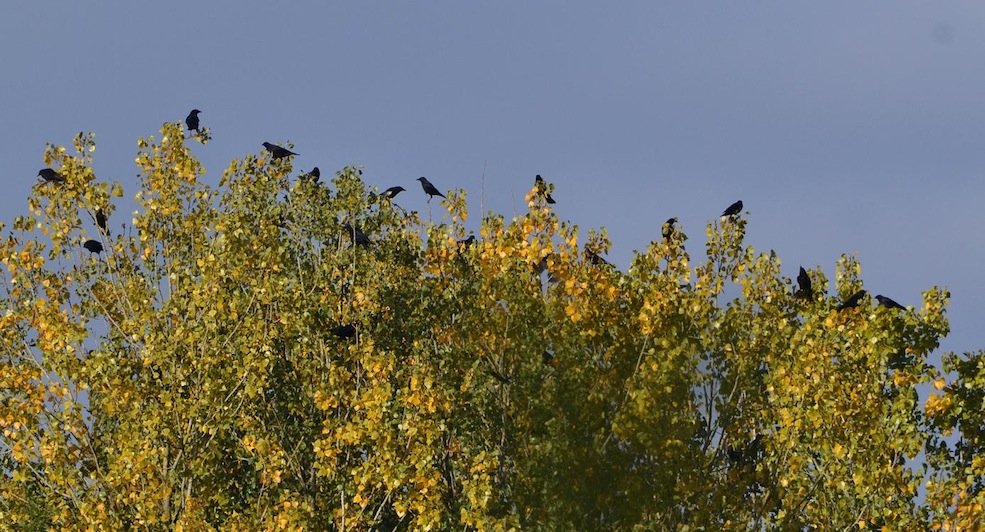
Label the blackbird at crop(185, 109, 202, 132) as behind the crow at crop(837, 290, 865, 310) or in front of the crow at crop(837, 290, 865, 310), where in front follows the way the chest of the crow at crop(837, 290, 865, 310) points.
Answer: behind

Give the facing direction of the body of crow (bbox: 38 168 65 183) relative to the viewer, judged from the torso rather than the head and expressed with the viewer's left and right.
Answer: facing to the left of the viewer

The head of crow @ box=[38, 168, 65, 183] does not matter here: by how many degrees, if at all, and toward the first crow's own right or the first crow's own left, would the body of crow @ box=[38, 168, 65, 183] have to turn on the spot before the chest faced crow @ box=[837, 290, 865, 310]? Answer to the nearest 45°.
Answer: approximately 135° to the first crow's own left

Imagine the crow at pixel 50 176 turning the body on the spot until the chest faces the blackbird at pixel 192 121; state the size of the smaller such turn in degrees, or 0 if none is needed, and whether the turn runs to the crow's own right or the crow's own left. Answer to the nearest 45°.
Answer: approximately 180°

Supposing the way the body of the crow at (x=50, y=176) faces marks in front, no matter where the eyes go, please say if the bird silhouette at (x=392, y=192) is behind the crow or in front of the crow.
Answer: behind

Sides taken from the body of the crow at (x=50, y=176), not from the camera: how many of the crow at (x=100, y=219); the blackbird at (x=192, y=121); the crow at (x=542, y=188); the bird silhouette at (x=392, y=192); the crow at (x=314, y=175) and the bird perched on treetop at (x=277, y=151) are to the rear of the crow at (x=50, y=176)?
6

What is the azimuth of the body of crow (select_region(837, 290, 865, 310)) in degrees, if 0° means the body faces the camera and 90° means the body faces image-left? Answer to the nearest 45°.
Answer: approximately 270°

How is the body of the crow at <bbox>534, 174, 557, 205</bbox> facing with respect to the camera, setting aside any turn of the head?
to the viewer's left

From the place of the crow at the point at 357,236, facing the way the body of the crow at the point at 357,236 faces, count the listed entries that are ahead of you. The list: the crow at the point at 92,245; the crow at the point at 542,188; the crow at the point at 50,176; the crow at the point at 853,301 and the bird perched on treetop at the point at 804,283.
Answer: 2

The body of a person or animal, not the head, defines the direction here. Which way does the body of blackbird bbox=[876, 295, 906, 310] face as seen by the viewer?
to the viewer's left

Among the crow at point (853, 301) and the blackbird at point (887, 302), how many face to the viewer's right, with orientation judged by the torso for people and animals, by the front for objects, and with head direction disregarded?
1

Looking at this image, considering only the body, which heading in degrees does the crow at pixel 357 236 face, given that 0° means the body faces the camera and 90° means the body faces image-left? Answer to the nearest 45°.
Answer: approximately 90°
